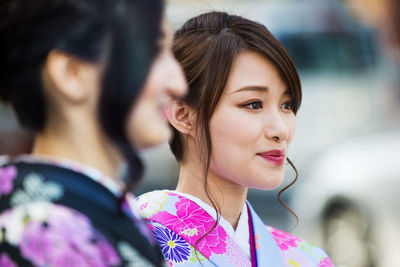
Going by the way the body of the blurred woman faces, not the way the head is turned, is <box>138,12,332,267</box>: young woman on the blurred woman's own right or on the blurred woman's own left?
on the blurred woman's own left

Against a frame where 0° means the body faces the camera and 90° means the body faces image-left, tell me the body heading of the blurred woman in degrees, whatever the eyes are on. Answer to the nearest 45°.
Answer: approximately 270°

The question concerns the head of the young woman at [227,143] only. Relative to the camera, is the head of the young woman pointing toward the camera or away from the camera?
toward the camera
